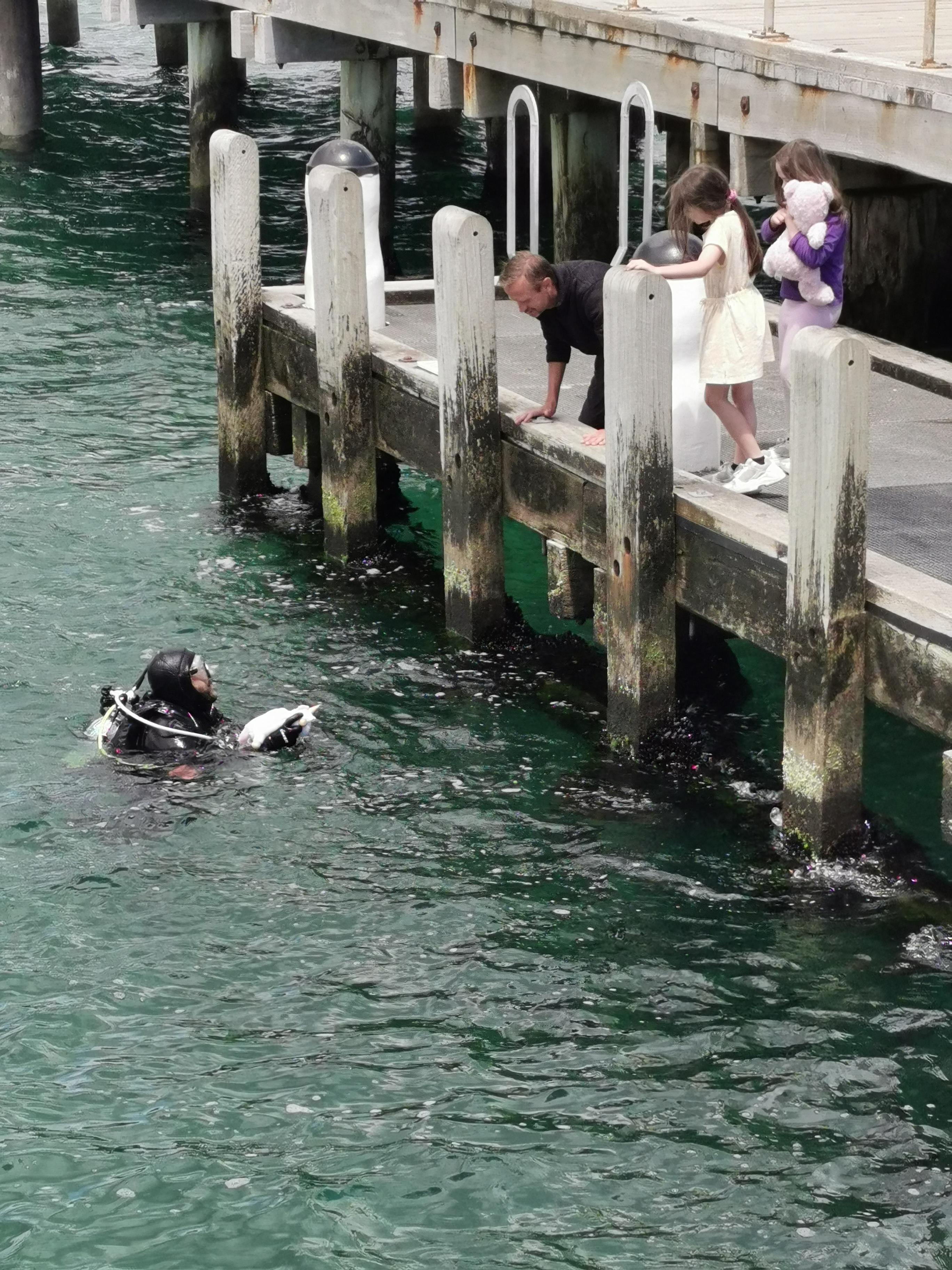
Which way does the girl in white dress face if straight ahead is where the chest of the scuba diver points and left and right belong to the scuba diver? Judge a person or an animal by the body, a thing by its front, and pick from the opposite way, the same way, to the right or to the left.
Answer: the opposite way

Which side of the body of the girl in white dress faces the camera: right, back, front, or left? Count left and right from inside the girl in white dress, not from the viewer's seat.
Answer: left

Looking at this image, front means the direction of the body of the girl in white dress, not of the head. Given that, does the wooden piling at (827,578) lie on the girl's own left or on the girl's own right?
on the girl's own left

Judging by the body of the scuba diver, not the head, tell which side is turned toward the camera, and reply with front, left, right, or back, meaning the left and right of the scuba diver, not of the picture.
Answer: right

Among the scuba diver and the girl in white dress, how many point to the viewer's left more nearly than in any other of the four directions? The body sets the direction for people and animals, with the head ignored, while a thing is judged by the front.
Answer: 1

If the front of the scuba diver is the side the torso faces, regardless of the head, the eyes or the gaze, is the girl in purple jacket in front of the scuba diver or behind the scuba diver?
in front

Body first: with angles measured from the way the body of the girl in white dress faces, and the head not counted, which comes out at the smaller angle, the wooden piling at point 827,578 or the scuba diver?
the scuba diver

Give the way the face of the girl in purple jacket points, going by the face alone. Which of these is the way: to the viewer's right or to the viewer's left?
to the viewer's left

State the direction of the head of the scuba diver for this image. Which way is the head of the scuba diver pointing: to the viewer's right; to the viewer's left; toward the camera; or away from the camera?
to the viewer's right

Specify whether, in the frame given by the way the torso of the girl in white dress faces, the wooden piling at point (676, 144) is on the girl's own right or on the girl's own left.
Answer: on the girl's own right

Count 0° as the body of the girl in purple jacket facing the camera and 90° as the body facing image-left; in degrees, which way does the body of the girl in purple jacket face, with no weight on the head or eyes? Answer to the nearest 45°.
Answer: approximately 45°

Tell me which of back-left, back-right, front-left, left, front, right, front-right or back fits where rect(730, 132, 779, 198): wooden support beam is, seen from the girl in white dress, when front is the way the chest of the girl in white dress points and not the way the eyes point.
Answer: right

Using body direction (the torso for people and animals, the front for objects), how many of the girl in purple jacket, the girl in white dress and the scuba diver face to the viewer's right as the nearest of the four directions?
1
